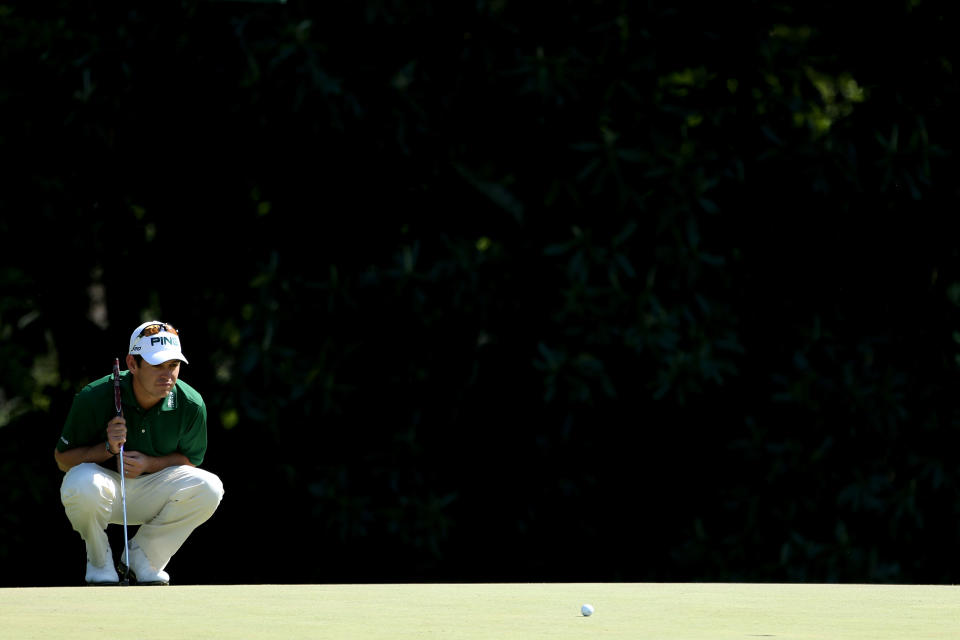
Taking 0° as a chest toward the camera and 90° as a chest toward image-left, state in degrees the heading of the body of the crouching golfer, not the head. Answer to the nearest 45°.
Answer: approximately 0°
